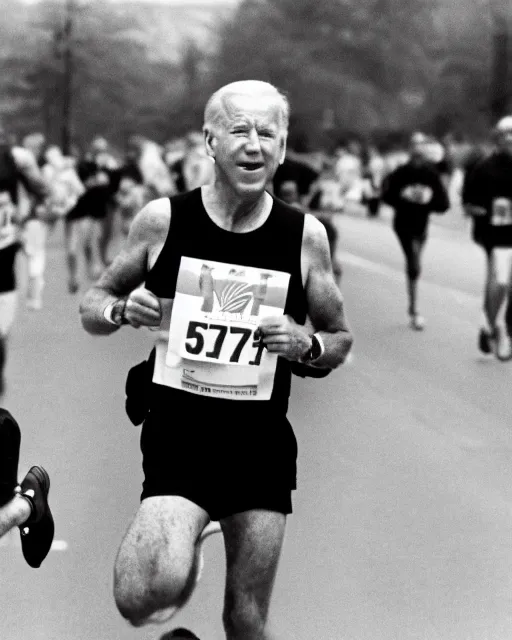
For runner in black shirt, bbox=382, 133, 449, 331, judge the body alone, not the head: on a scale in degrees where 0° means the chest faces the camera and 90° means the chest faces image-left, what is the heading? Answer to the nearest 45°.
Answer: approximately 0°

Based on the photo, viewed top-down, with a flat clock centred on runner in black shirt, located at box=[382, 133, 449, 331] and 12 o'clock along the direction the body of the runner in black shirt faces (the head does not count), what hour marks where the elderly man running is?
The elderly man running is roughly at 12 o'clock from the runner in black shirt.

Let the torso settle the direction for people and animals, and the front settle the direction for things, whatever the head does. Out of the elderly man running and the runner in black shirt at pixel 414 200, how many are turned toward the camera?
2

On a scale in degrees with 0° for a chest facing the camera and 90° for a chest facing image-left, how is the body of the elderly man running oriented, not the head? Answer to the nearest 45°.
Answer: approximately 0°

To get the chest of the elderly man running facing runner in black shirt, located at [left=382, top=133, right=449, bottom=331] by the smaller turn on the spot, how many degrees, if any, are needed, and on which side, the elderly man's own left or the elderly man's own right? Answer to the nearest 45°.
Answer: approximately 180°
